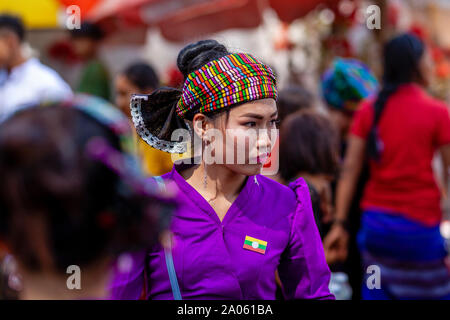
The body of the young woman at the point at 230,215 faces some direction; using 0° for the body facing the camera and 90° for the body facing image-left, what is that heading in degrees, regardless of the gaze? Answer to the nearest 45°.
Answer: approximately 0°

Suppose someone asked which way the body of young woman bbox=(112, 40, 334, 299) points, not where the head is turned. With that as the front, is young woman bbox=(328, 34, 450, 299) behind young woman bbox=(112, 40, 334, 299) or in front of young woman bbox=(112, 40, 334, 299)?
behind

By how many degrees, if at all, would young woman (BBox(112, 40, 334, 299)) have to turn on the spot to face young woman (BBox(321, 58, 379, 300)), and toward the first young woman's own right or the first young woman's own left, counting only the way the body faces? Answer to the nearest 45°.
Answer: approximately 180°
